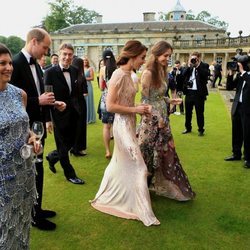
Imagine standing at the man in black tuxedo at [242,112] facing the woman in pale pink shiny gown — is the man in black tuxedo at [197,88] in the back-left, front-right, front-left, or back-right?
back-right

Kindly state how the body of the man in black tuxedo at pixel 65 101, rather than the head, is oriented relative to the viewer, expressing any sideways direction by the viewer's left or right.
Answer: facing the viewer and to the right of the viewer

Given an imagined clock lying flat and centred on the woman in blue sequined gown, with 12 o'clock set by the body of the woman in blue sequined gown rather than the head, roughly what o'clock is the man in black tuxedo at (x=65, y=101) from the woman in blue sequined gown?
The man in black tuxedo is roughly at 8 o'clock from the woman in blue sequined gown.

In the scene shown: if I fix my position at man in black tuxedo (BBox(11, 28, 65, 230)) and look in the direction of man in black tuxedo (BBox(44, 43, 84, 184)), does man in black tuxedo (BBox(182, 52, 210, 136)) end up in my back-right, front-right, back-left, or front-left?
front-right

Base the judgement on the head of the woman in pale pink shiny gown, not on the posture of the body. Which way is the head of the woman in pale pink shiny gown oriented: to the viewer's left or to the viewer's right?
to the viewer's right

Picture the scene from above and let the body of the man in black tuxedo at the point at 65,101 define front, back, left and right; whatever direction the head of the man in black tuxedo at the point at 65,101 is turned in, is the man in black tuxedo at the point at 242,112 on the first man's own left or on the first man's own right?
on the first man's own left

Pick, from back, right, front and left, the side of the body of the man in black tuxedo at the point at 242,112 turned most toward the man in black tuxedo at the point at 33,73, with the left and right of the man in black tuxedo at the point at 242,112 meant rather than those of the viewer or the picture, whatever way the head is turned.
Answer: front

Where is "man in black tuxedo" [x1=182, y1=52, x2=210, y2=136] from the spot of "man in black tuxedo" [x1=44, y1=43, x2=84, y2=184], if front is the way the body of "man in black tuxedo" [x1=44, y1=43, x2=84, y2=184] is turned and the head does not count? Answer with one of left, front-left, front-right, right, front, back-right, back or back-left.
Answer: left

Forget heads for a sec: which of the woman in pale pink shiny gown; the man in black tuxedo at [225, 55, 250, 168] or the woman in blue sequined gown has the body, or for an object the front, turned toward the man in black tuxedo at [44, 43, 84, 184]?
the man in black tuxedo at [225, 55, 250, 168]

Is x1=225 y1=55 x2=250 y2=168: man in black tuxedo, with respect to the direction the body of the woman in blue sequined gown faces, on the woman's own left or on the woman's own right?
on the woman's own left
